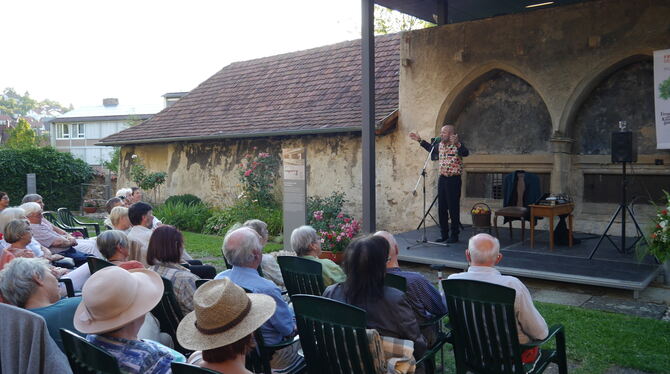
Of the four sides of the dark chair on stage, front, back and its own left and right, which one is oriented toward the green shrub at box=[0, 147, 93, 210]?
right

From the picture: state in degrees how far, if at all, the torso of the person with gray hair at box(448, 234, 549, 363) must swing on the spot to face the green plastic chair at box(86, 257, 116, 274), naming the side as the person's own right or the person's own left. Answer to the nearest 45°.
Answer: approximately 90° to the person's own left

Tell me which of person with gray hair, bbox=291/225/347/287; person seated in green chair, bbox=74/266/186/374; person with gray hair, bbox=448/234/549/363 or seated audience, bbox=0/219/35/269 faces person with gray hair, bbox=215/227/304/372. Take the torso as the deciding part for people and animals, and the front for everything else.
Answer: the person seated in green chair

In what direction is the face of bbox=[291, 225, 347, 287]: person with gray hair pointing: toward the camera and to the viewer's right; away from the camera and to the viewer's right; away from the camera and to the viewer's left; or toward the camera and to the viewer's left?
away from the camera and to the viewer's right

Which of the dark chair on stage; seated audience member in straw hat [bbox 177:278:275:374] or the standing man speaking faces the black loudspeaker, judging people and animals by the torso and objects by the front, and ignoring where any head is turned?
the seated audience member in straw hat

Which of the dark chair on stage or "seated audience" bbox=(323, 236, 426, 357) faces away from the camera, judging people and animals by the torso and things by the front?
the seated audience

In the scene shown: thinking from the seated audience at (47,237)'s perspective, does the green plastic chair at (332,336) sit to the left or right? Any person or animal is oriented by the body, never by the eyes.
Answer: on their right

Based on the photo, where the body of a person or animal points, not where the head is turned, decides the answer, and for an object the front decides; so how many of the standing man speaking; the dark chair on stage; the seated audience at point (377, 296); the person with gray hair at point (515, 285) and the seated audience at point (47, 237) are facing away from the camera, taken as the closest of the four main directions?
2

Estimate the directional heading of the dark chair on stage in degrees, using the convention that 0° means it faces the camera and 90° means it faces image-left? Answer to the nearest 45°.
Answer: approximately 45°

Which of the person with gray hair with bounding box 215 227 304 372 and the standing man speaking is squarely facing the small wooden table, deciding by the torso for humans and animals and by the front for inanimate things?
the person with gray hair

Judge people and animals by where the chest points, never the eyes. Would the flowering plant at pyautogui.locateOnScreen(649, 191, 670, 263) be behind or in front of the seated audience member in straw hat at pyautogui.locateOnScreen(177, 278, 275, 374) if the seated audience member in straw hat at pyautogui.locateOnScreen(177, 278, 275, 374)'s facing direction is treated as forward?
in front

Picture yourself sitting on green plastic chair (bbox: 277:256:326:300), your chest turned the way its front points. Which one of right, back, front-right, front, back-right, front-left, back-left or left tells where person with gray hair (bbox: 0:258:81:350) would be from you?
back

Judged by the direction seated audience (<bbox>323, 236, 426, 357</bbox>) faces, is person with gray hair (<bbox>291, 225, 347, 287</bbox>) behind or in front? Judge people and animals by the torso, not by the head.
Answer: in front

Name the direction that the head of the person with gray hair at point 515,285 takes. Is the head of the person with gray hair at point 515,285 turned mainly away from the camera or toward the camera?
away from the camera

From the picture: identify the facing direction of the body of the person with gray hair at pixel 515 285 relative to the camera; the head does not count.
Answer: away from the camera

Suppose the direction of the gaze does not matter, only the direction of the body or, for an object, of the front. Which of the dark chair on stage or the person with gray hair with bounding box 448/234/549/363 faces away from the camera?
the person with gray hair
